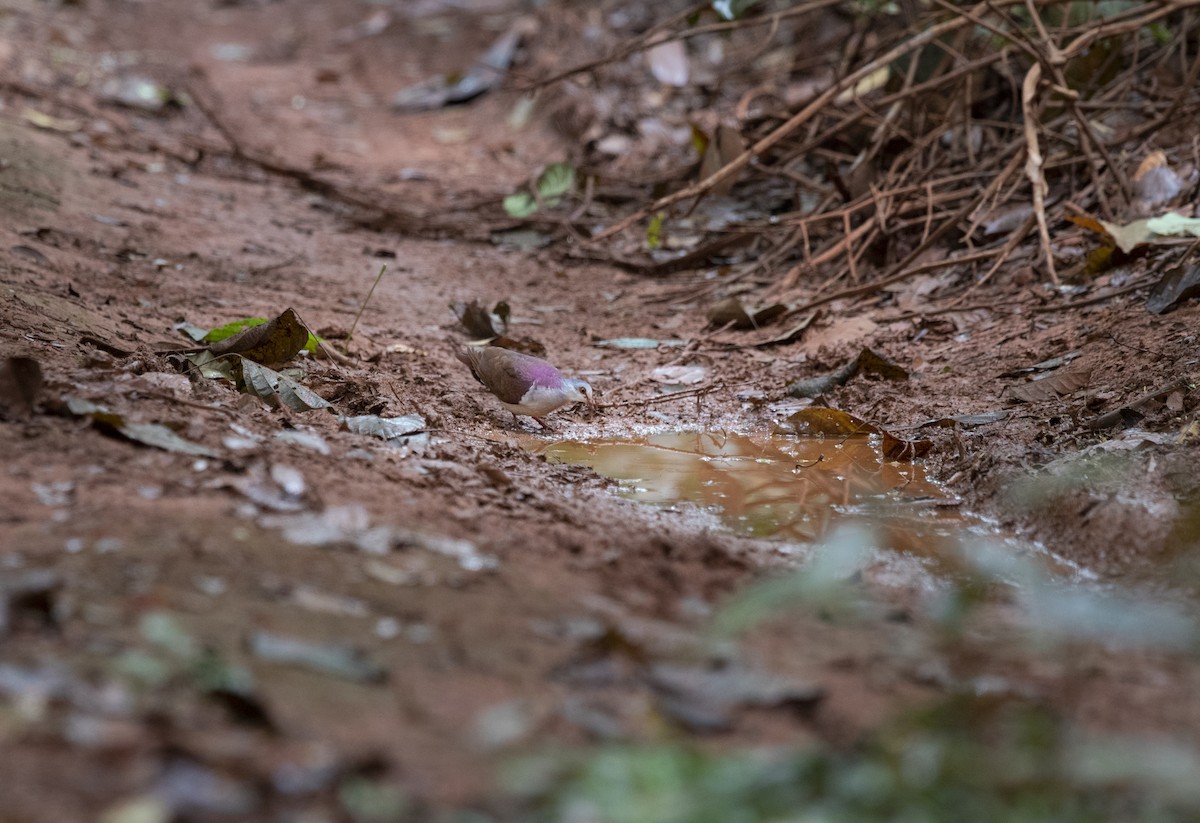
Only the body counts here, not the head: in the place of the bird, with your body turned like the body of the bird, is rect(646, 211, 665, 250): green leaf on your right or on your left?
on your left

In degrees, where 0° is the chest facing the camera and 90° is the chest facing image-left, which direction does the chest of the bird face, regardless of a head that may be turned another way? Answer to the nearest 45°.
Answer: approximately 270°

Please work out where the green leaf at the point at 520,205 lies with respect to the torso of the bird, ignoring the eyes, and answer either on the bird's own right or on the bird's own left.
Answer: on the bird's own left

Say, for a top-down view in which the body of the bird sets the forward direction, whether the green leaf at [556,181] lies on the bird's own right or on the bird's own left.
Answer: on the bird's own left
